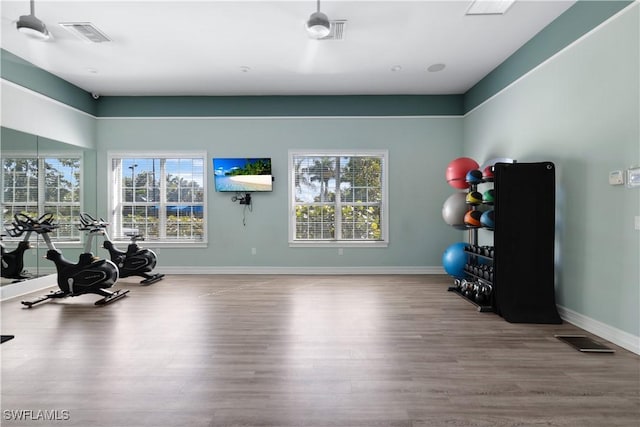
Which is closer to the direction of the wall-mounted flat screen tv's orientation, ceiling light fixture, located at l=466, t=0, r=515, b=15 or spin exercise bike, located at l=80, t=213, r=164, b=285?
the ceiling light fixture

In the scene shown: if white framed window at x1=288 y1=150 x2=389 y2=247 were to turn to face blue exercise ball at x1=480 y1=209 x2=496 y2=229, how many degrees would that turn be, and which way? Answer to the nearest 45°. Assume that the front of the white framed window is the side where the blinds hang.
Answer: approximately 45° to its left

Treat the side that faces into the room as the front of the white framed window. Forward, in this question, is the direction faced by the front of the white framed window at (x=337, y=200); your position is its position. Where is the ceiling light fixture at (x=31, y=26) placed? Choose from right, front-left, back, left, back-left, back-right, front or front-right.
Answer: front-right

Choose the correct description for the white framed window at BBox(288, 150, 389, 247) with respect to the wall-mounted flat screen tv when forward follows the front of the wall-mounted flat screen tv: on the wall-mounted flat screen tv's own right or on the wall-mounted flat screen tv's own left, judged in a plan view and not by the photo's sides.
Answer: on the wall-mounted flat screen tv's own left

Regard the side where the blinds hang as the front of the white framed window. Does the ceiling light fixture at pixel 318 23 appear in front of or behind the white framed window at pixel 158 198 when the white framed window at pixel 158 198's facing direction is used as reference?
in front

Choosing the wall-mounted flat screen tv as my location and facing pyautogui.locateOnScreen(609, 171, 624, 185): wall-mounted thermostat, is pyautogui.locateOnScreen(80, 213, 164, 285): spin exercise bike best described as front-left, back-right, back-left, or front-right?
back-right

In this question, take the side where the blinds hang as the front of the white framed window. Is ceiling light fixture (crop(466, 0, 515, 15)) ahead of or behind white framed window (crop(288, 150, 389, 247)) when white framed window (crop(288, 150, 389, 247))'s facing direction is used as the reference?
ahead

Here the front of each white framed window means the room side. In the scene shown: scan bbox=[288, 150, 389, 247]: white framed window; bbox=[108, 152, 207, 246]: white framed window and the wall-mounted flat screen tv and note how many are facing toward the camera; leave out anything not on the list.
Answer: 3

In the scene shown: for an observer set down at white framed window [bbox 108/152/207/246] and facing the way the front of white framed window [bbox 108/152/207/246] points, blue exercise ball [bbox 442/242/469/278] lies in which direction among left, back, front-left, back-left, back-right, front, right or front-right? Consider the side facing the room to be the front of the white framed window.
front-left

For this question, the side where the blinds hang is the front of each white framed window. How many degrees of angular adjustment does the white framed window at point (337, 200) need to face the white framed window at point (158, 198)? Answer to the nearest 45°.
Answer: approximately 90° to its right

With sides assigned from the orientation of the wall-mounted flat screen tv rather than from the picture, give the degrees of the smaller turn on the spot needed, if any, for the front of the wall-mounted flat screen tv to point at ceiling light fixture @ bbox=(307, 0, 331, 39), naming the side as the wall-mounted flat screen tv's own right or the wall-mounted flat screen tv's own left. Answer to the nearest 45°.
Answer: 0° — it already faces it

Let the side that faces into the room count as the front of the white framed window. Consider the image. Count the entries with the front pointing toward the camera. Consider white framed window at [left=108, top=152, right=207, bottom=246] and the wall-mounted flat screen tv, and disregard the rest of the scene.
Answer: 2
